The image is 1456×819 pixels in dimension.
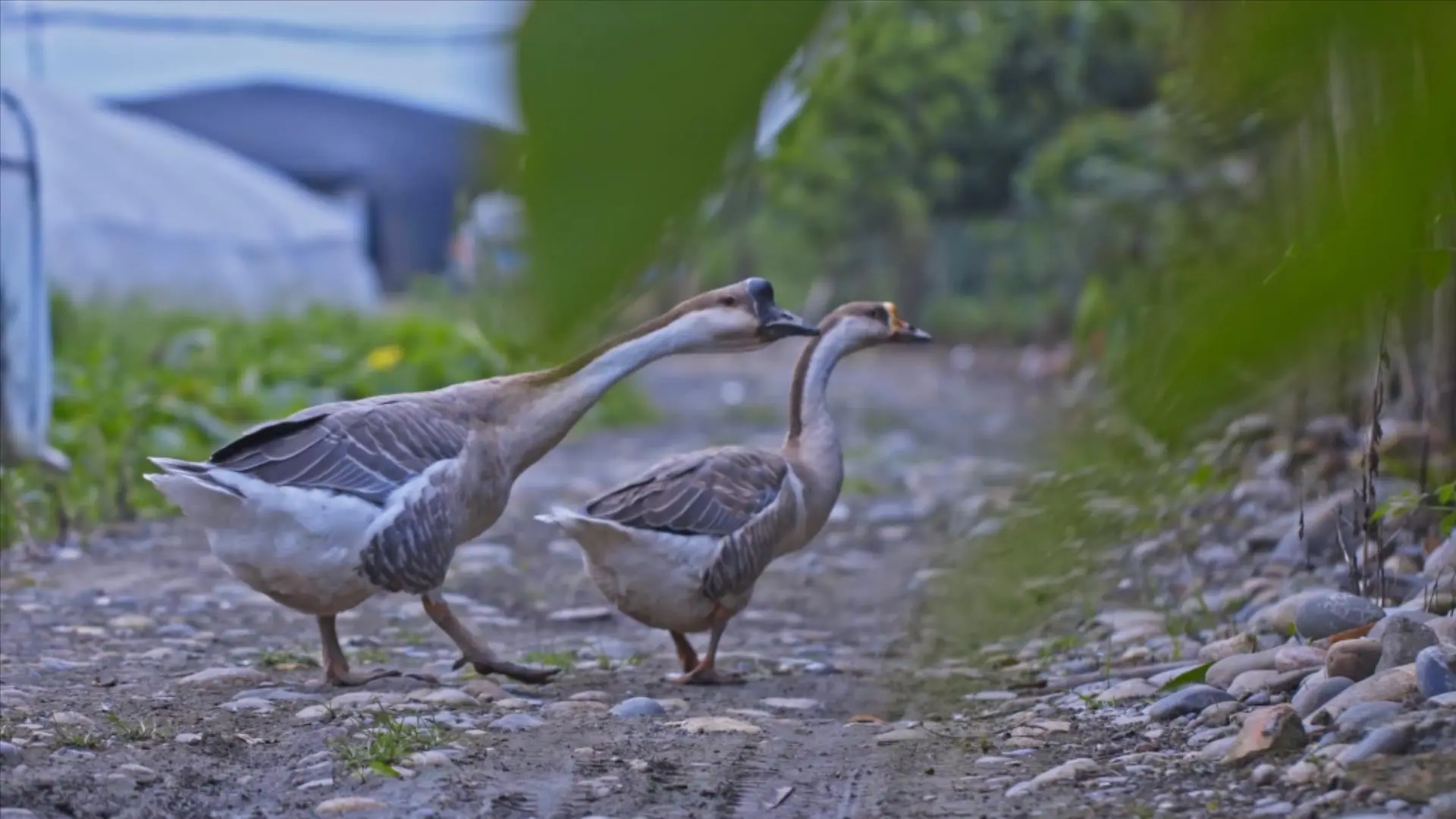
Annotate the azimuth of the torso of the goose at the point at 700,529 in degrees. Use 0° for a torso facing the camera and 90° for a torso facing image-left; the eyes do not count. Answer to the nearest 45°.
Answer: approximately 270°

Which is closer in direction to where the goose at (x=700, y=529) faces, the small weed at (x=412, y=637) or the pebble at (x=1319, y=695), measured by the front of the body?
the pebble

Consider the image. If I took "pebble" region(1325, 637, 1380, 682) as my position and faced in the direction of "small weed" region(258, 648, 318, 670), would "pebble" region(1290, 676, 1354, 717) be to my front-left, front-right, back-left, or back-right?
front-left

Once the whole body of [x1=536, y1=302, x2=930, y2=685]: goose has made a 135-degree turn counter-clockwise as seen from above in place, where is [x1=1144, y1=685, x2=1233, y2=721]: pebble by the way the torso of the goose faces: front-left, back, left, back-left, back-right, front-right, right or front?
back

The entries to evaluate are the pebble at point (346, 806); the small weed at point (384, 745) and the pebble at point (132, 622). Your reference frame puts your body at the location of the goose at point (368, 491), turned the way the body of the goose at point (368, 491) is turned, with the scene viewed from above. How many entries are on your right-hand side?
2

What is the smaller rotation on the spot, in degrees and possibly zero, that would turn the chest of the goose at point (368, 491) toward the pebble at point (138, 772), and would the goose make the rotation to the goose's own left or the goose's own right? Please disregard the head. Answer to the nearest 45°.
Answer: approximately 90° to the goose's own right

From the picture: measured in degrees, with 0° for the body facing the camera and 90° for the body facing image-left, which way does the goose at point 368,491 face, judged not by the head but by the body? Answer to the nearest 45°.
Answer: approximately 270°

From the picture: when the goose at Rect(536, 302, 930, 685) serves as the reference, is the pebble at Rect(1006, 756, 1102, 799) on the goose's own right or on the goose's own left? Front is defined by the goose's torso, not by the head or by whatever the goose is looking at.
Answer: on the goose's own right

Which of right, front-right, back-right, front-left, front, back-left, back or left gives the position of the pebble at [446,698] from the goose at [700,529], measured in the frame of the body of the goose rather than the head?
back-right

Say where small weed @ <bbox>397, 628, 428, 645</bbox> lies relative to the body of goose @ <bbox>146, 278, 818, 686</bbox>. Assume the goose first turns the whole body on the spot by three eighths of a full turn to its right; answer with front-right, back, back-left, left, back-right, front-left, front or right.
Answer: back-right

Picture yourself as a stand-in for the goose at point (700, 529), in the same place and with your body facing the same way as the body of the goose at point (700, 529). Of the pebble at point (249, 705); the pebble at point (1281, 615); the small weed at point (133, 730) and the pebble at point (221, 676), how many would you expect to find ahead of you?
1

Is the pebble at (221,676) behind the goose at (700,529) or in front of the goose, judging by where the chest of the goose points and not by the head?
behind

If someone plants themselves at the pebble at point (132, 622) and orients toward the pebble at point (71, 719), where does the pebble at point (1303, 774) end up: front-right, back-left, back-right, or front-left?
front-left

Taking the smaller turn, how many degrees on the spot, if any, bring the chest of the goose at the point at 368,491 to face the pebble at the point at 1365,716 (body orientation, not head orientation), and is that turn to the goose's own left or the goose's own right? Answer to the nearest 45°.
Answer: approximately 45° to the goose's own right

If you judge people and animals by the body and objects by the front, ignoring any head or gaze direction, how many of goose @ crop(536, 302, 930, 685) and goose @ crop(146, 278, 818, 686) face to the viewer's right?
2

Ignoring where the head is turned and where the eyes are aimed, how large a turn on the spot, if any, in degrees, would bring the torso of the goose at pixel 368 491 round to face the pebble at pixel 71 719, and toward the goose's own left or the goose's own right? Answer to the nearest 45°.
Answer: approximately 135° to the goose's own right
